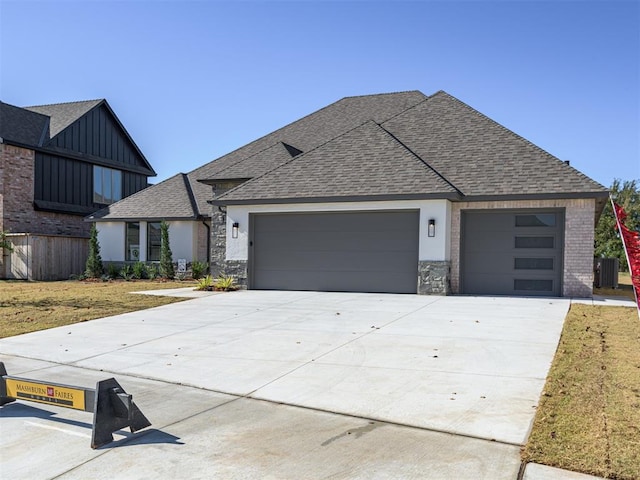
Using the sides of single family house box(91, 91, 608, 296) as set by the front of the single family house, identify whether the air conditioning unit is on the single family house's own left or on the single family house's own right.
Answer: on the single family house's own left

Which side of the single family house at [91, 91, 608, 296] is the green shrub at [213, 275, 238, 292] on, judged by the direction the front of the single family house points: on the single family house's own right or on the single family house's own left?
on the single family house's own right

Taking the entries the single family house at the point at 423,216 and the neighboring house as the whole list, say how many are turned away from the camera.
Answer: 0

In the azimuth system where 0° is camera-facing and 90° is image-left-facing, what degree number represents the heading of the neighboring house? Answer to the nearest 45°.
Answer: approximately 315°

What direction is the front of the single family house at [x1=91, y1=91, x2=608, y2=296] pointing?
toward the camera
